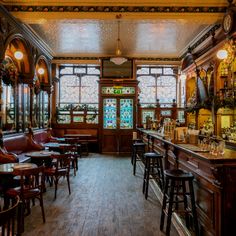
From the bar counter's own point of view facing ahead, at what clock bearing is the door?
The door is roughly at 2 o'clock from the bar counter.

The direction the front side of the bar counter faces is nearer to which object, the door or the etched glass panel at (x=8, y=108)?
the etched glass panel

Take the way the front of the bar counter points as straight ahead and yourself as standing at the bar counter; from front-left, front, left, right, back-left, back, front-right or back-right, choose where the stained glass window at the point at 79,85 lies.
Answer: front-right

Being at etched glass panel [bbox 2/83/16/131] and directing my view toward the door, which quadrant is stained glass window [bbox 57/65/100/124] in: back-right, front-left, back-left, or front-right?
front-left

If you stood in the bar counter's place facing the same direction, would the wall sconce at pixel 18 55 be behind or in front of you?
in front

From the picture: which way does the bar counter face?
to the viewer's left

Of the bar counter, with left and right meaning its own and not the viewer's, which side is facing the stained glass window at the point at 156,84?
right

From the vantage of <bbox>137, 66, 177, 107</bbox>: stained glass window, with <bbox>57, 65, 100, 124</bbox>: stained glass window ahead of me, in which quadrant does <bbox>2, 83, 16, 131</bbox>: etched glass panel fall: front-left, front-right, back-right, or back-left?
front-left

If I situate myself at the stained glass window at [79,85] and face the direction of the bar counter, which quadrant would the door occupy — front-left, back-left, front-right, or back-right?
front-left

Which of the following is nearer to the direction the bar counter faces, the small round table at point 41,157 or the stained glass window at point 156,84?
the small round table
